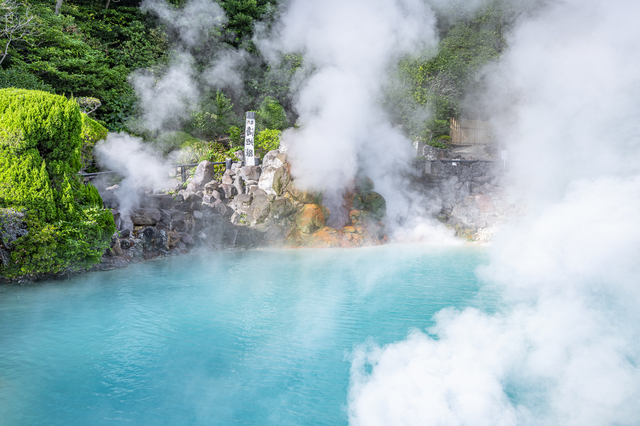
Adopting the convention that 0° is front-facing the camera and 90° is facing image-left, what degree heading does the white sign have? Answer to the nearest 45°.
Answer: approximately 0°

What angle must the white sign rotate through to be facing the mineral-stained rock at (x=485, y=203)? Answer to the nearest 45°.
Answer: approximately 90° to its left

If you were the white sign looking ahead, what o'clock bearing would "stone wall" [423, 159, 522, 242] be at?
The stone wall is roughly at 9 o'clock from the white sign.

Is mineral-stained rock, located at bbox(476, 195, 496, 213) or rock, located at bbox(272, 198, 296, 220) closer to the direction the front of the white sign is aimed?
the rock

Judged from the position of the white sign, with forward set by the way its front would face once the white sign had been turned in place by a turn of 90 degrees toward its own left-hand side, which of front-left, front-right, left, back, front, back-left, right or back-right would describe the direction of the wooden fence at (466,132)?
front-left

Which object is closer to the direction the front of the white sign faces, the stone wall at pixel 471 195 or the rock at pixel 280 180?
the rock

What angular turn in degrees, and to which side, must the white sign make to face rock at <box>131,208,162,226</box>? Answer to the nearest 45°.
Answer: approximately 45° to its right

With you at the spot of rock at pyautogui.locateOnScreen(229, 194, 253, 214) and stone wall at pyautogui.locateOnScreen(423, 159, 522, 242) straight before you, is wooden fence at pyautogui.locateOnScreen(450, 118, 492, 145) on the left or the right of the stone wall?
left

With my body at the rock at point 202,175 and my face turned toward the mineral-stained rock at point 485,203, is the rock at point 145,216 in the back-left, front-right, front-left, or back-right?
back-right

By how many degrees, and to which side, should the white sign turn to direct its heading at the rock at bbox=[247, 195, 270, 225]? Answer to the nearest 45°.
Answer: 0° — it already faces it
